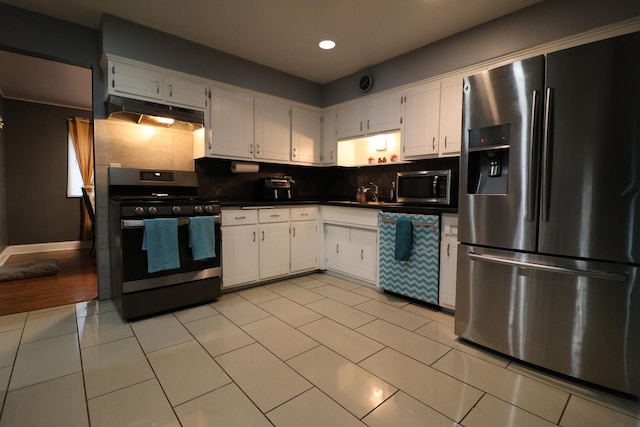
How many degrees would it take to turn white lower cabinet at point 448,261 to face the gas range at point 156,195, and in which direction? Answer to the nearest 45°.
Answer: approximately 45° to its right

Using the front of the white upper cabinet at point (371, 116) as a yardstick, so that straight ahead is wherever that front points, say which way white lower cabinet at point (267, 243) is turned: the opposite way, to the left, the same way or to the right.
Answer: to the left

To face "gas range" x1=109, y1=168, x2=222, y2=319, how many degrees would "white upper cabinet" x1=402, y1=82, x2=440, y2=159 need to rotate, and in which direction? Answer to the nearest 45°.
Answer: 0° — it already faces it

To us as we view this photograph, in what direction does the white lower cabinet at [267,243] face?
facing the viewer and to the right of the viewer

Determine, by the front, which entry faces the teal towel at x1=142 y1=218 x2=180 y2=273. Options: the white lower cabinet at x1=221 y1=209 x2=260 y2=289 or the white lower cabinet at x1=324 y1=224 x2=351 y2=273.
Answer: the white lower cabinet at x1=324 y1=224 x2=351 y2=273

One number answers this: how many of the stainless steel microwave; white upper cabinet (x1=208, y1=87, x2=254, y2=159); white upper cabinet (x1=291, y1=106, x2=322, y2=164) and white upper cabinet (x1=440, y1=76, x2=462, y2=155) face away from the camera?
0

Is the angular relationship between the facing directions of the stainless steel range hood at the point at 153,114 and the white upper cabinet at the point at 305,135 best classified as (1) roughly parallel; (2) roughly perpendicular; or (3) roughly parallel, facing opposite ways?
roughly parallel

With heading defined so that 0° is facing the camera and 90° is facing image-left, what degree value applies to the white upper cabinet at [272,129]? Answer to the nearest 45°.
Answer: approximately 315°

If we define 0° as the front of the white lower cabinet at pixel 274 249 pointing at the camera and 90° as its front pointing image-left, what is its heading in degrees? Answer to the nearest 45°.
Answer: approximately 315°

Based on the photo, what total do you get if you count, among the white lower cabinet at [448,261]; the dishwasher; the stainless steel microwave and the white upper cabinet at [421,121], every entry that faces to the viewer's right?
0

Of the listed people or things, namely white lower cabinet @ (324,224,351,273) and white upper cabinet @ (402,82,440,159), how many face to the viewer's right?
0

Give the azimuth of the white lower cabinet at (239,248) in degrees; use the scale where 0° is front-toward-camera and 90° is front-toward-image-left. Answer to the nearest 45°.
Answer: approximately 315°

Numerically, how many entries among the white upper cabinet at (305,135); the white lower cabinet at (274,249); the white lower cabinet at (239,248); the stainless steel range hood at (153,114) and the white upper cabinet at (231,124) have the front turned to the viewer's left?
0

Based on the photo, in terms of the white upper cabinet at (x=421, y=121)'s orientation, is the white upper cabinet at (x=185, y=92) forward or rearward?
forward
